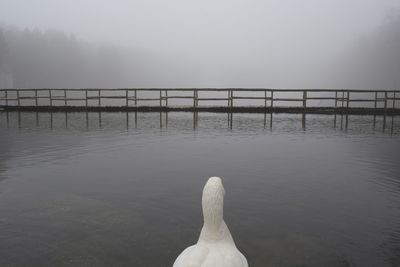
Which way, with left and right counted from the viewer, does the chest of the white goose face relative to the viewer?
facing away from the viewer
